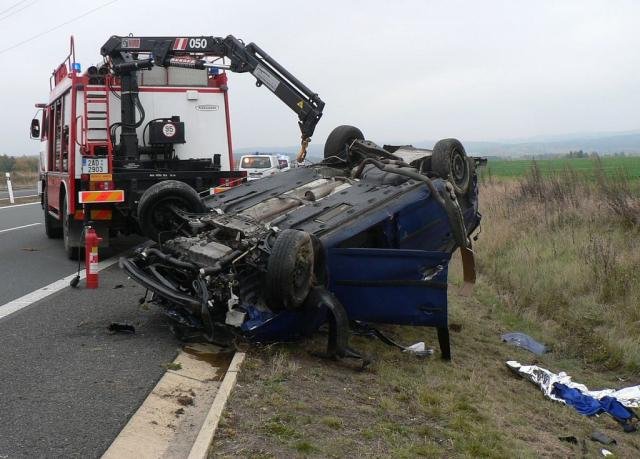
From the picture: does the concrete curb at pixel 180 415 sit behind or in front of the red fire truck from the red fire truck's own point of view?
behind

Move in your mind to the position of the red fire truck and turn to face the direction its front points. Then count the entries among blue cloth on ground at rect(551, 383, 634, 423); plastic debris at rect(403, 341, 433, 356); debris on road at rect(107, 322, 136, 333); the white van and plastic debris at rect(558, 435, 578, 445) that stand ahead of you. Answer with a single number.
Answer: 1

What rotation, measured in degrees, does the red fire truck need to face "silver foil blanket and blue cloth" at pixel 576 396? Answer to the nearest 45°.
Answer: approximately 135° to its right

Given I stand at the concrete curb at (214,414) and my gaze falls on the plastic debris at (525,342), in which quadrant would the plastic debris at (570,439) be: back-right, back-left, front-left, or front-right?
front-right

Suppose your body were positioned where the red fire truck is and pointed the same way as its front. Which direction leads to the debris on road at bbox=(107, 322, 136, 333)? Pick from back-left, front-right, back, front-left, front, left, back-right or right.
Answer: back

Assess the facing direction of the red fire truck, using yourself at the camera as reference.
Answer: facing away from the viewer
